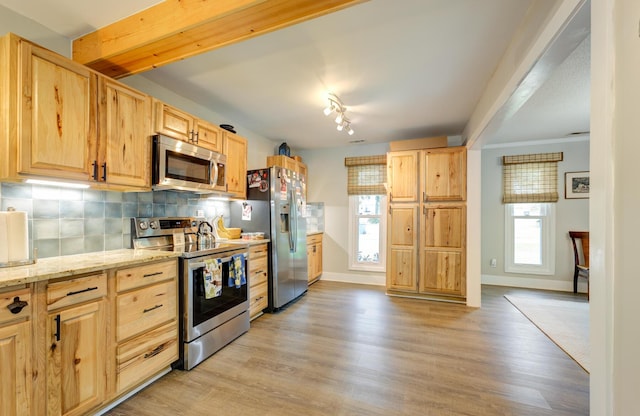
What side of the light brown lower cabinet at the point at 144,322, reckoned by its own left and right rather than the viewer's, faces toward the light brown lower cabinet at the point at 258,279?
left

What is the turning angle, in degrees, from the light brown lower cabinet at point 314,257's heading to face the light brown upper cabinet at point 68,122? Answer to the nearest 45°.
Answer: approximately 90° to its right

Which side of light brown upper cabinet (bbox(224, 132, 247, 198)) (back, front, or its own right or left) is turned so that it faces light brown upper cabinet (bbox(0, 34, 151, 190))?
right

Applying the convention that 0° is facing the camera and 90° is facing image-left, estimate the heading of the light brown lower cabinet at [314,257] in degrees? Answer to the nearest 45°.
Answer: approximately 315°

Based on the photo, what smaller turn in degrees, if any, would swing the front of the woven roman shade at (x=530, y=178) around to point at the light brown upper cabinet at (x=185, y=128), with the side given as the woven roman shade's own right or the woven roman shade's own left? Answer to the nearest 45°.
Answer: approximately 45° to the woven roman shade's own right

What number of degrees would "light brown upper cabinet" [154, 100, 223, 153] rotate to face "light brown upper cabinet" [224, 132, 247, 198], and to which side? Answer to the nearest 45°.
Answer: approximately 90° to its left

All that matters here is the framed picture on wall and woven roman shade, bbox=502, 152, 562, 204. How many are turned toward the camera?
2

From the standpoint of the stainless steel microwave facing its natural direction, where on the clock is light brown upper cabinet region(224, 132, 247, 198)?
The light brown upper cabinet is roughly at 9 o'clock from the stainless steel microwave.

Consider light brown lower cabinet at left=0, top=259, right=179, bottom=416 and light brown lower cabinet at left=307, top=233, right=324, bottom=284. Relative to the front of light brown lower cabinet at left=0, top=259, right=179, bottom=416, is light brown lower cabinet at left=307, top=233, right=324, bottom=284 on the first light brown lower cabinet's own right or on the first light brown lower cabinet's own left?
on the first light brown lower cabinet's own left
